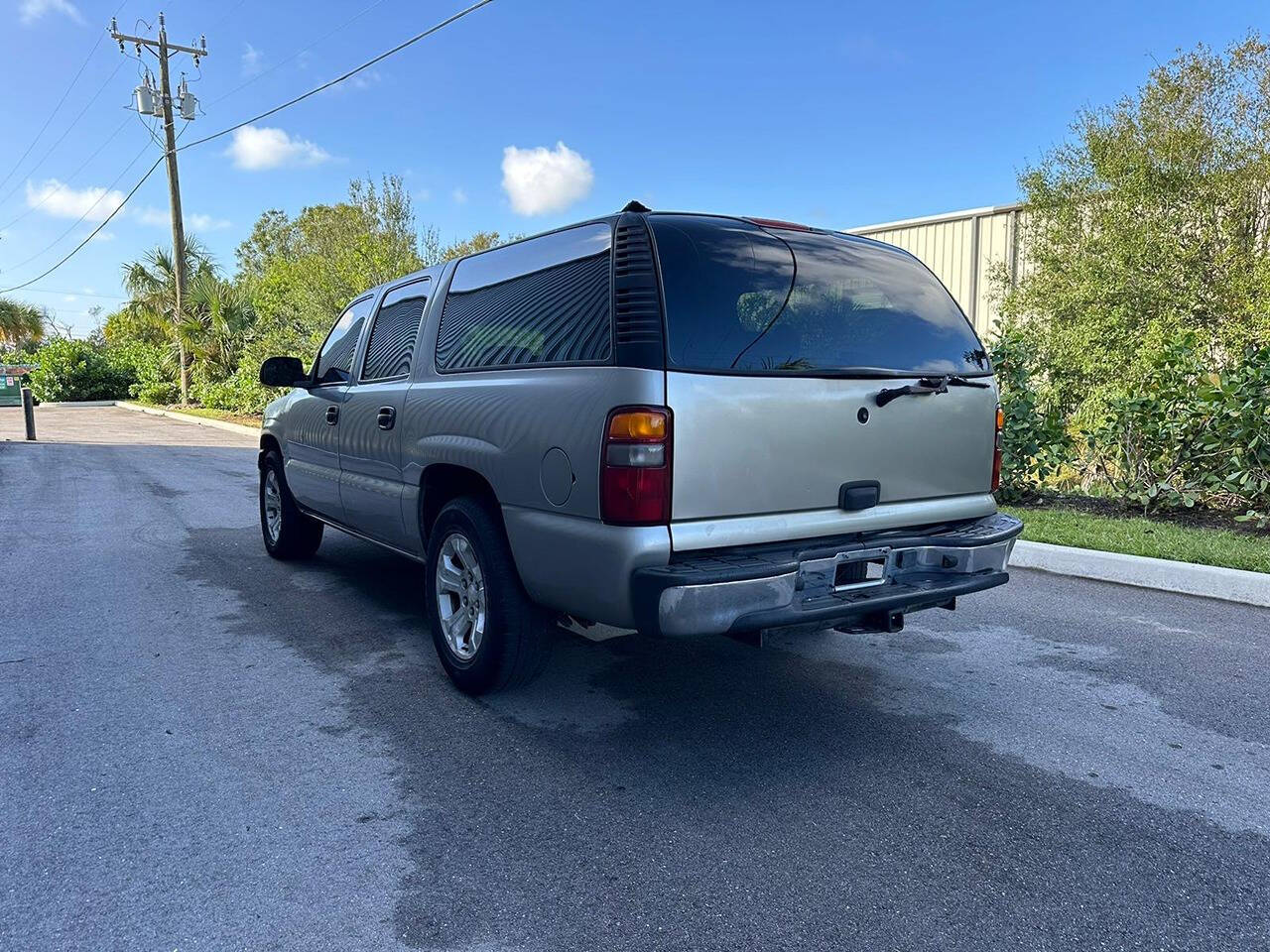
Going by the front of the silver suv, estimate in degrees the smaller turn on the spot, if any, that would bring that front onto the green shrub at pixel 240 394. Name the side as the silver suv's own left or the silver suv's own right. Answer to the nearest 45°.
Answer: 0° — it already faces it

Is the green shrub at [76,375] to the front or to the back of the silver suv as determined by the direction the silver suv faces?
to the front

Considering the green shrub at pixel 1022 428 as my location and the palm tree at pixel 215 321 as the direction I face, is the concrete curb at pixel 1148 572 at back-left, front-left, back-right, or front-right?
back-left

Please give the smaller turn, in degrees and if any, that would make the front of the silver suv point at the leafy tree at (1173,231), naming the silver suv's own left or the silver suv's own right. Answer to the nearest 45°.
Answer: approximately 90° to the silver suv's own right

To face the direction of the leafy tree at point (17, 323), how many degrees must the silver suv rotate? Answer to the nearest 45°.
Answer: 0° — it already faces it

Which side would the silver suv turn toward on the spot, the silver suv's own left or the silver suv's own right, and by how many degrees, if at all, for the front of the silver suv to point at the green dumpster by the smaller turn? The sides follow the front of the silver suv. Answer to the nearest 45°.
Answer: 0° — it already faces it

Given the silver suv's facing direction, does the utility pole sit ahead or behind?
ahead

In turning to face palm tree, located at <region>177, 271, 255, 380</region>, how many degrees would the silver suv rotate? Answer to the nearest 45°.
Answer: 0° — it already faces it

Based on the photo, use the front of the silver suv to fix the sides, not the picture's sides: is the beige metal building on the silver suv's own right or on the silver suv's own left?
on the silver suv's own right

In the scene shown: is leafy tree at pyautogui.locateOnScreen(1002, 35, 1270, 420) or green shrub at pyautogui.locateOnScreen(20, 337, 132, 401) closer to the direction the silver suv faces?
the green shrub

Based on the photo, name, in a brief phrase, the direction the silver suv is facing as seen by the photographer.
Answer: facing away from the viewer and to the left of the viewer

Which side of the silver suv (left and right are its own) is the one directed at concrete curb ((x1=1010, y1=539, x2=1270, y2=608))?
right

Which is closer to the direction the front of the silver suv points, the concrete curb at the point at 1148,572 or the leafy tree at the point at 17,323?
the leafy tree
